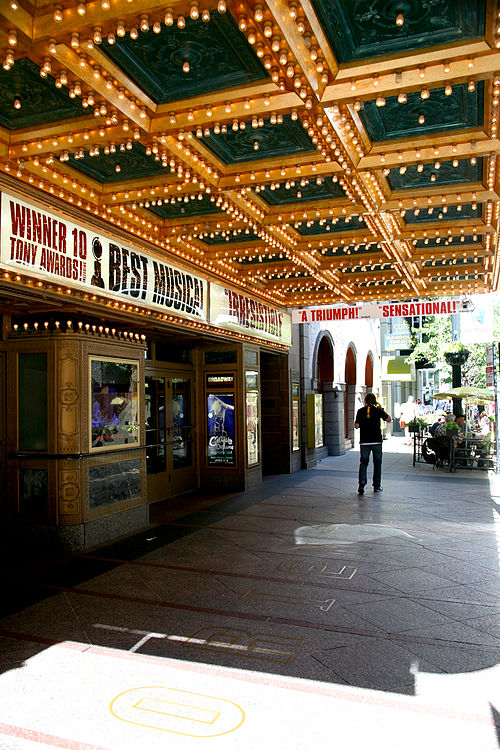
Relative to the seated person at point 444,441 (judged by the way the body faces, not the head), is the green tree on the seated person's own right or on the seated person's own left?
on the seated person's own left

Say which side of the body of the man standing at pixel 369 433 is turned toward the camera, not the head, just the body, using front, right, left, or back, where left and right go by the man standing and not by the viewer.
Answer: back

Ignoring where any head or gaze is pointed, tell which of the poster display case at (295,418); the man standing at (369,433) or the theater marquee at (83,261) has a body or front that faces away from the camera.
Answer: the man standing

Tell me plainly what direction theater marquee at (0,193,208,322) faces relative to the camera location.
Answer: facing the viewer and to the right of the viewer

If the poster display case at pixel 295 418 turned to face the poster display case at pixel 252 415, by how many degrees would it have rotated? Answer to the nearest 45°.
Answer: approximately 45° to its right

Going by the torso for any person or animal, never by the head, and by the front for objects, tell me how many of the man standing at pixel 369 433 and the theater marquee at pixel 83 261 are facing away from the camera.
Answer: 1

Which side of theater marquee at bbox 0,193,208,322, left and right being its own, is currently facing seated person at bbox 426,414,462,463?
left

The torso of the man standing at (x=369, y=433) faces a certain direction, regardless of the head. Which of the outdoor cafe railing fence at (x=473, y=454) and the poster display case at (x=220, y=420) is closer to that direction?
the outdoor cafe railing fence

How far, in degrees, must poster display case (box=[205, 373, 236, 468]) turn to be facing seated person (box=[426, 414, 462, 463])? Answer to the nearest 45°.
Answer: approximately 135° to its left
